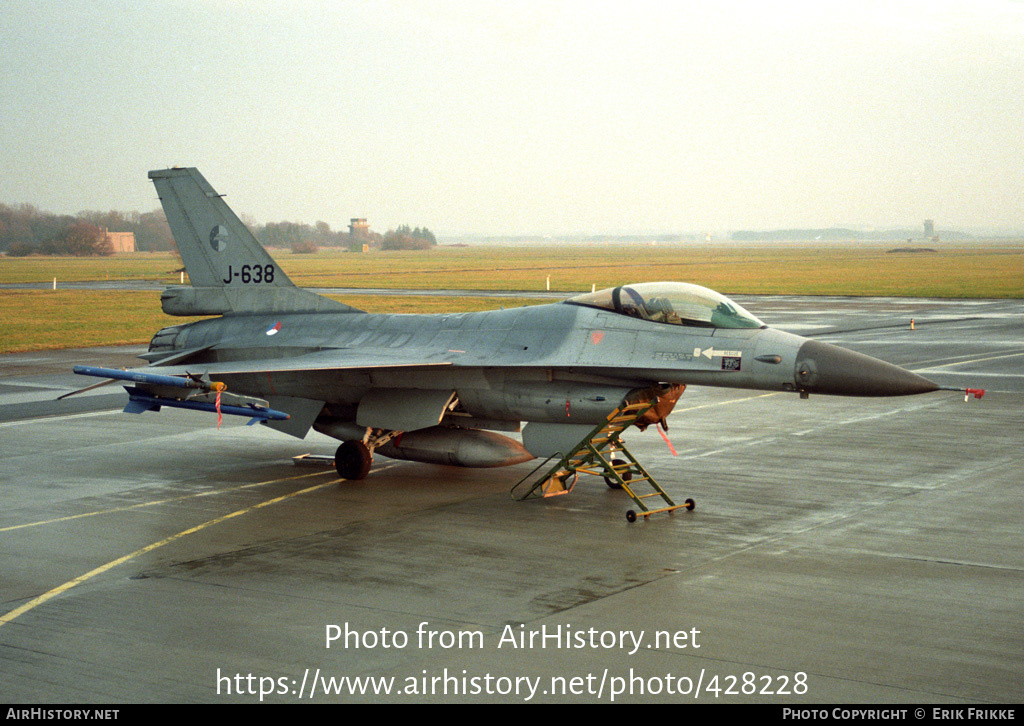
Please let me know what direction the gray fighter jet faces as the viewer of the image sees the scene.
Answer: facing the viewer and to the right of the viewer
